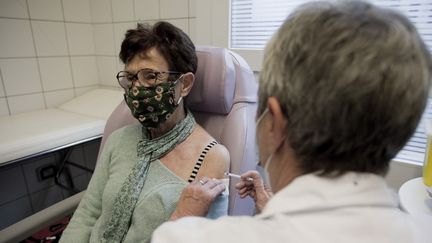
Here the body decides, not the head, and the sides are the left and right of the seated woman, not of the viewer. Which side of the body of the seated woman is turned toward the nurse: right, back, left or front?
left

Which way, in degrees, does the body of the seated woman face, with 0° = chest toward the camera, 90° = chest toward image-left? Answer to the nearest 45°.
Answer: approximately 45°

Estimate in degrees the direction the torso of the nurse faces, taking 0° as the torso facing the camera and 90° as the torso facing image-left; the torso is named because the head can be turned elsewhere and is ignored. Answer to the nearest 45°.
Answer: approximately 135°

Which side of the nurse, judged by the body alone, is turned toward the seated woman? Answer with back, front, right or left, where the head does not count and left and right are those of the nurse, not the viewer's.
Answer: front

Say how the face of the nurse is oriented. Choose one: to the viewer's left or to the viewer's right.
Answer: to the viewer's left

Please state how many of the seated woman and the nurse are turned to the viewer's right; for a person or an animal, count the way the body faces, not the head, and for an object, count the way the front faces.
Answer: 0
